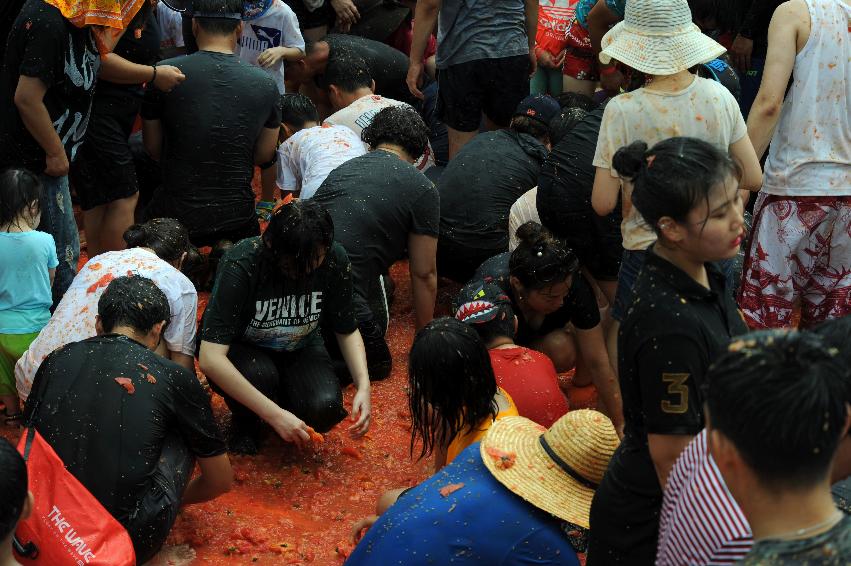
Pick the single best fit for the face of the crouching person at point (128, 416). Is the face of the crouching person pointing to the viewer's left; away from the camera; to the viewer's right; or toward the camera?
away from the camera

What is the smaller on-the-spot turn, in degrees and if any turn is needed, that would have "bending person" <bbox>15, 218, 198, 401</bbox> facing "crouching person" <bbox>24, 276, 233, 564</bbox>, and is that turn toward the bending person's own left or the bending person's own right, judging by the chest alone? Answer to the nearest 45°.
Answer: approximately 135° to the bending person's own right

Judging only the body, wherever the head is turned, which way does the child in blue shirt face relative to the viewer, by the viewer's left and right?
facing away from the viewer and to the right of the viewer

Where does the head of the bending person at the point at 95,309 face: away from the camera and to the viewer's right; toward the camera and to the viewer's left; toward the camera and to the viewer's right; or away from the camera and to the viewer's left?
away from the camera and to the viewer's right

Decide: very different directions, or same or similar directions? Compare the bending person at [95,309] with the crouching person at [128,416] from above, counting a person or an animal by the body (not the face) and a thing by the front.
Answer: same or similar directions

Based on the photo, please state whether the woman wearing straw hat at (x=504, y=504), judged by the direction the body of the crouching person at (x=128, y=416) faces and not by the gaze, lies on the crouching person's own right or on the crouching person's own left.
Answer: on the crouching person's own right

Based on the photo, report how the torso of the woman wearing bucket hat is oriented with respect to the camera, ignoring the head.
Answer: away from the camera

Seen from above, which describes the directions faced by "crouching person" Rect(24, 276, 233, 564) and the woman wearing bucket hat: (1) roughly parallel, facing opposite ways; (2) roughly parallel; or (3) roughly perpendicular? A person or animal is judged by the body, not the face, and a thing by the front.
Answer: roughly parallel

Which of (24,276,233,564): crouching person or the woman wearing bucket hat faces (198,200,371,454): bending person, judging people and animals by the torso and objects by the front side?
the crouching person

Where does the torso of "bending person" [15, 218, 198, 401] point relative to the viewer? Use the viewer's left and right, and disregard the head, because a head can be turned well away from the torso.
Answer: facing away from the viewer and to the right of the viewer

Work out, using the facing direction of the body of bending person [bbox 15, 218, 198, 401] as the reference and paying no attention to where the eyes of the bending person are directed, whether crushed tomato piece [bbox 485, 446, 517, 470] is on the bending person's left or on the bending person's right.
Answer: on the bending person's right

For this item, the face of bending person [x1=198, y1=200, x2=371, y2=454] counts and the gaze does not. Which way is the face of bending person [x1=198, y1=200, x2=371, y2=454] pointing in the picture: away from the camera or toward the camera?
toward the camera

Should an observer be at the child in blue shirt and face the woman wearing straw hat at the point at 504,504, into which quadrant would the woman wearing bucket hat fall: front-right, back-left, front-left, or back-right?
front-left

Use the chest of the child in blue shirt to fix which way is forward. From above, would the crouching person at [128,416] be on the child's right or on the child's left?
on the child's right

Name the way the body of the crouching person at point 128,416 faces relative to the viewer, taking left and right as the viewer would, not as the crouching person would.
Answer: facing away from the viewer and to the right of the viewer
